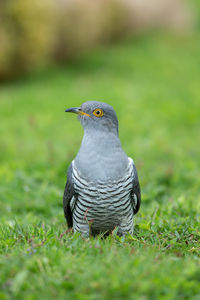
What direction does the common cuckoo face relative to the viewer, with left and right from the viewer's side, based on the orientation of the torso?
facing the viewer
